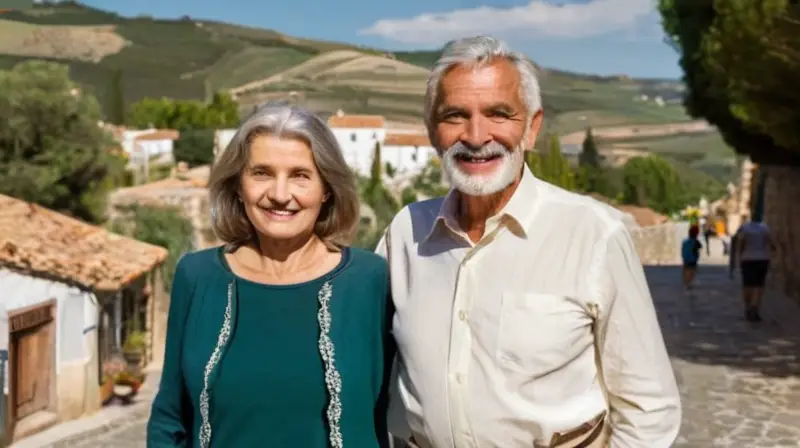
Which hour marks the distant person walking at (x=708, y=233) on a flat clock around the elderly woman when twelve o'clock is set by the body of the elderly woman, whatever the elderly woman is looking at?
The distant person walking is roughly at 7 o'clock from the elderly woman.

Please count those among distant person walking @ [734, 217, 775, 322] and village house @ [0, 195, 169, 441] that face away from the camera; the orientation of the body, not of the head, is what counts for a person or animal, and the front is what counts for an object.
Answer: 1

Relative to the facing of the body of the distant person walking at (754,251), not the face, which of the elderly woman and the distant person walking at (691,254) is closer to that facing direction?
the distant person walking

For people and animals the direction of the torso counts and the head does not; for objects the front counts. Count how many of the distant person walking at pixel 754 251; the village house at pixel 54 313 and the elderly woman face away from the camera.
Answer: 1

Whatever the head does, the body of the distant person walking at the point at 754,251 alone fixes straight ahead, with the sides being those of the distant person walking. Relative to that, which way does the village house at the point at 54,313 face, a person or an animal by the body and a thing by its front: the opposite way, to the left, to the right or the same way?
to the right

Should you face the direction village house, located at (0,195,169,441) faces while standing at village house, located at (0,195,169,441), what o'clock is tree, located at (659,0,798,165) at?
The tree is roughly at 10 o'clock from the village house.

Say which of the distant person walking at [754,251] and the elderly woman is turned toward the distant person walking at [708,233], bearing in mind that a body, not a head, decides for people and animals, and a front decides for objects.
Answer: the distant person walking at [754,251]

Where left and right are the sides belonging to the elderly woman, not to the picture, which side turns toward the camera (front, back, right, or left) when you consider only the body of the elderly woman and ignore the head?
front

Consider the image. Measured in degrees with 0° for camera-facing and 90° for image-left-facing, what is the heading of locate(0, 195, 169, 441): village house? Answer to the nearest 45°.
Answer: approximately 315°

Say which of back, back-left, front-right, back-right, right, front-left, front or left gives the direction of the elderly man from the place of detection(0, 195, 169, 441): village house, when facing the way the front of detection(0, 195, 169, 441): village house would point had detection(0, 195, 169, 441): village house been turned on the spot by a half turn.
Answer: back-left

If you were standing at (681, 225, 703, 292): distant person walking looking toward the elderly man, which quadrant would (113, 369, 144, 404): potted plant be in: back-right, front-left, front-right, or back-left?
front-right

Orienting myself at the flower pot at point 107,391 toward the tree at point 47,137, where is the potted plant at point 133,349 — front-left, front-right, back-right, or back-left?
front-right

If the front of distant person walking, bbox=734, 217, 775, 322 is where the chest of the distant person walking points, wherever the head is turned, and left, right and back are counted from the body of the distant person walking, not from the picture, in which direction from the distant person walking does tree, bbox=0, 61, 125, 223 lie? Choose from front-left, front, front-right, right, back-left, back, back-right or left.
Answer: left

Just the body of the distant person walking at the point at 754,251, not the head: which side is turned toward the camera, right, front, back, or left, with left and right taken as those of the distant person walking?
back

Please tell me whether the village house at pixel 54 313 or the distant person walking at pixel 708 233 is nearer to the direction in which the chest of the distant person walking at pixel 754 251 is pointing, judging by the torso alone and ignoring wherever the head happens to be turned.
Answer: the distant person walking
